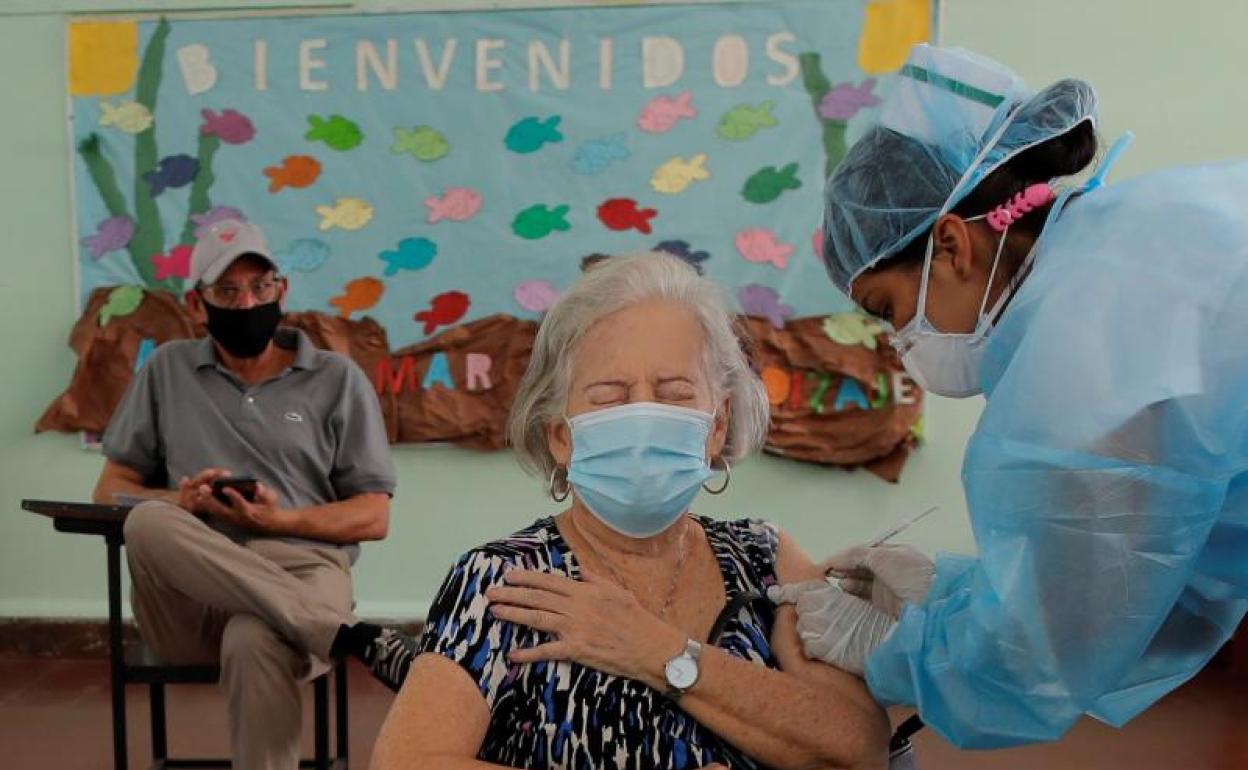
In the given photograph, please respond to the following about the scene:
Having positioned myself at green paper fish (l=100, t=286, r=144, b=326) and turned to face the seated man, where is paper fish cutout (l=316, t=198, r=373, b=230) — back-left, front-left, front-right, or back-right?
front-left

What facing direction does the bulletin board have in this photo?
toward the camera

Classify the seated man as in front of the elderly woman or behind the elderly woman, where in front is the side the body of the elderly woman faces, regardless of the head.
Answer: behind

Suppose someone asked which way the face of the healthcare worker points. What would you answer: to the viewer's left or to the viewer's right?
to the viewer's left

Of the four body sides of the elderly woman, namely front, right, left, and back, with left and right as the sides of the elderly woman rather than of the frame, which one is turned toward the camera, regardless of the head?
front

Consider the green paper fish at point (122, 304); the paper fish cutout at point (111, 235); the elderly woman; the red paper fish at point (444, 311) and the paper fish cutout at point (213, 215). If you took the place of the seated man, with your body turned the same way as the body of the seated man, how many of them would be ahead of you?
1

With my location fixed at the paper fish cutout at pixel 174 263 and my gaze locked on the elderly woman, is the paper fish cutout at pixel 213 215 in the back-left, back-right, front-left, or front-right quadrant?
front-left

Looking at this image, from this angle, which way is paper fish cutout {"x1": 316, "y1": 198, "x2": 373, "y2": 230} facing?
to the viewer's right

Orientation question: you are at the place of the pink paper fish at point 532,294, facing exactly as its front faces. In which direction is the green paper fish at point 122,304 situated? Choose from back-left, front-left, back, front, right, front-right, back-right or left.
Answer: front

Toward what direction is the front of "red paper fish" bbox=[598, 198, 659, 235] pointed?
to the viewer's left

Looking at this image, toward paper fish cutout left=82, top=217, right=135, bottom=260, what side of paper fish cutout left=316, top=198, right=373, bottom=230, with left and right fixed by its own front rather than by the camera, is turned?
back
